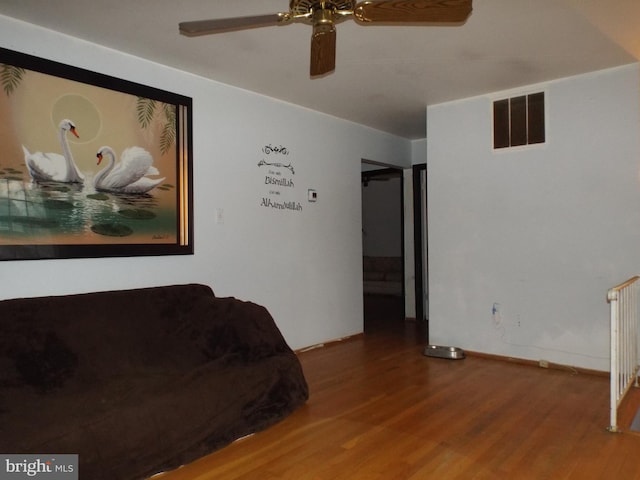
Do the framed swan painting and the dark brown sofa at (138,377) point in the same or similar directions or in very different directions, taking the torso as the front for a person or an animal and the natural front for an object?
same or similar directions

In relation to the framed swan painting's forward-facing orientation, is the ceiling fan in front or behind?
in front

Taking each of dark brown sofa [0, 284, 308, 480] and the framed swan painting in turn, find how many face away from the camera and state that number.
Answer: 0

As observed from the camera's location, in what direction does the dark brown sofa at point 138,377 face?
facing the viewer and to the right of the viewer
